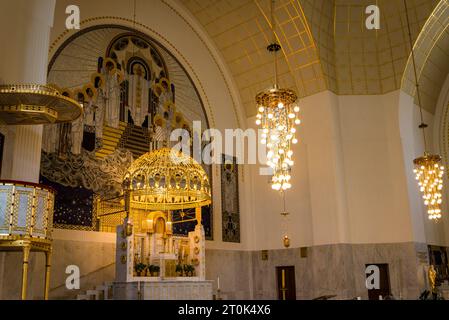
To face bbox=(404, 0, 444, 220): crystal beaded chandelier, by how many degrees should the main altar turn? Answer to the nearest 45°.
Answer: approximately 45° to its left

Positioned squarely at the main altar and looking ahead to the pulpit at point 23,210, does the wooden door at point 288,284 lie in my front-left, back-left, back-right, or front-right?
back-left

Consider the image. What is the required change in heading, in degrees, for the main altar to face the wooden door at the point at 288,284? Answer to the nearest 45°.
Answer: approximately 90° to its left

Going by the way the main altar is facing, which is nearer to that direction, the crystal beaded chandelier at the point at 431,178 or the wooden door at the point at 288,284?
the crystal beaded chandelier

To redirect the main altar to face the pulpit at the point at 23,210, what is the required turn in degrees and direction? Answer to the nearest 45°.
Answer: approximately 45° to its right

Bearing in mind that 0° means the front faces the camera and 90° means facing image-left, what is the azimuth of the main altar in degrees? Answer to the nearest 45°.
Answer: approximately 315°

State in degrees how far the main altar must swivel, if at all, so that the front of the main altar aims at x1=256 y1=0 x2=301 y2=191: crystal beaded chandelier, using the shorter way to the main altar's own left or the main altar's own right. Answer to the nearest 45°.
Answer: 0° — it already faces it
